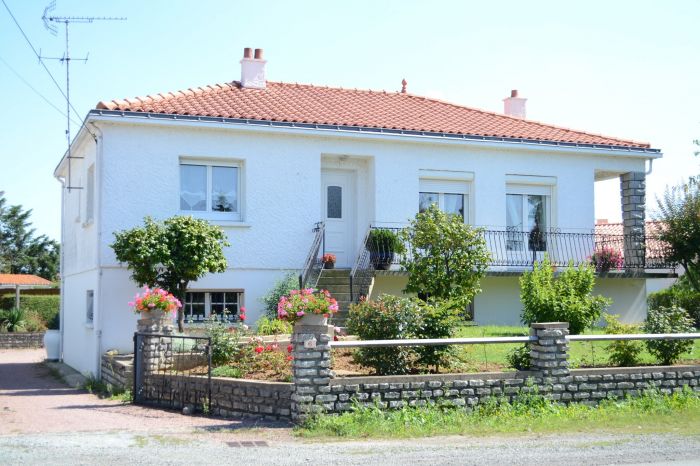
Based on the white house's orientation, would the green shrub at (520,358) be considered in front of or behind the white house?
in front

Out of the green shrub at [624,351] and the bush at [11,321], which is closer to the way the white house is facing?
the green shrub

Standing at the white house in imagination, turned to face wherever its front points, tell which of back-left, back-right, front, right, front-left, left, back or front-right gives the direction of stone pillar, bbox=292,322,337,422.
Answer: front-right

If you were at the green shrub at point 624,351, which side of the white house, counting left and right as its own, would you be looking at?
front

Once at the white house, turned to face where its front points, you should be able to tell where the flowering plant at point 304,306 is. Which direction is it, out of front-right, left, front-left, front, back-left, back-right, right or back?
front-right

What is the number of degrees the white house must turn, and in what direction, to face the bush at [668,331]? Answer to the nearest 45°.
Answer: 0° — it already faces it

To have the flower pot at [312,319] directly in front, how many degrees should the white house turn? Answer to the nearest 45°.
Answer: approximately 45° to its right

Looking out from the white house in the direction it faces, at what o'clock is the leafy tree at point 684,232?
The leafy tree is roughly at 10 o'clock from the white house.

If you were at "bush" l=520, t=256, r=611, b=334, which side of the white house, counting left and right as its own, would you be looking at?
front

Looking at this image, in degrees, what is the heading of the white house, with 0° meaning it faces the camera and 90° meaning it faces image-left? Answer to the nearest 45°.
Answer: approximately 315°
